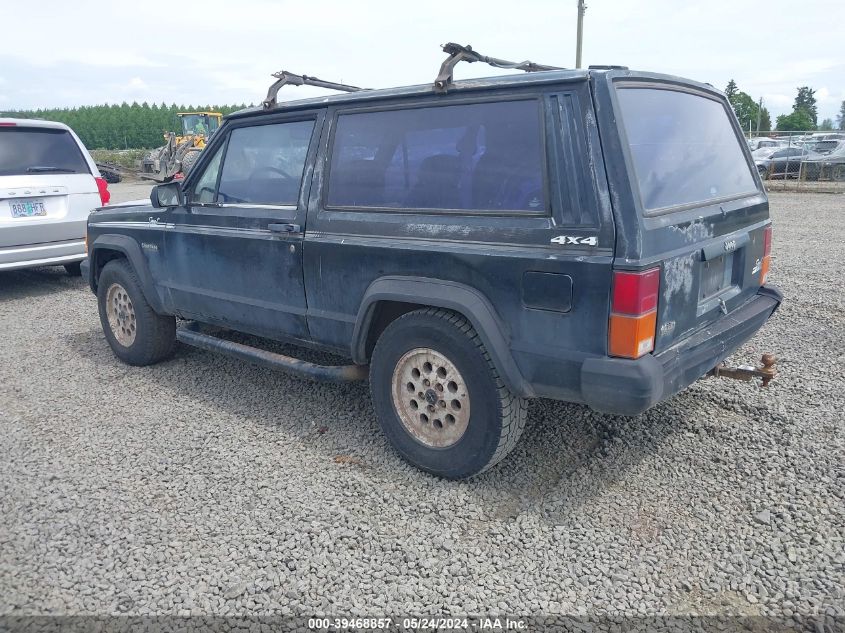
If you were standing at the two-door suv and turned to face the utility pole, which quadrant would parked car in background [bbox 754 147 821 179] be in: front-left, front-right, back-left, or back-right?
front-right

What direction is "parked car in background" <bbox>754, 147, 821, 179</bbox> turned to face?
to the viewer's left

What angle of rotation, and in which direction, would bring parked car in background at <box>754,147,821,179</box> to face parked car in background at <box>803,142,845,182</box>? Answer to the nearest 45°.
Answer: approximately 135° to its left

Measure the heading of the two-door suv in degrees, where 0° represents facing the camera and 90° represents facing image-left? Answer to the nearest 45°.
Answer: approximately 135°

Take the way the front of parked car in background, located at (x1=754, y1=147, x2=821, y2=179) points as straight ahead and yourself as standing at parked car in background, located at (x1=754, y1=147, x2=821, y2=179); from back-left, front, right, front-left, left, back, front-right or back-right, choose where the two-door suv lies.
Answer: left

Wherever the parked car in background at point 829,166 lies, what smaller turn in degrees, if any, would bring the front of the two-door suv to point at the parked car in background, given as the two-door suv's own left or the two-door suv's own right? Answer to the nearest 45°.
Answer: approximately 90° to the two-door suv's own right

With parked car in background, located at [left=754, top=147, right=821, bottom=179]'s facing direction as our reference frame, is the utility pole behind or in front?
in front

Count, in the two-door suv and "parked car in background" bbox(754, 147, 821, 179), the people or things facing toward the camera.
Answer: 0
